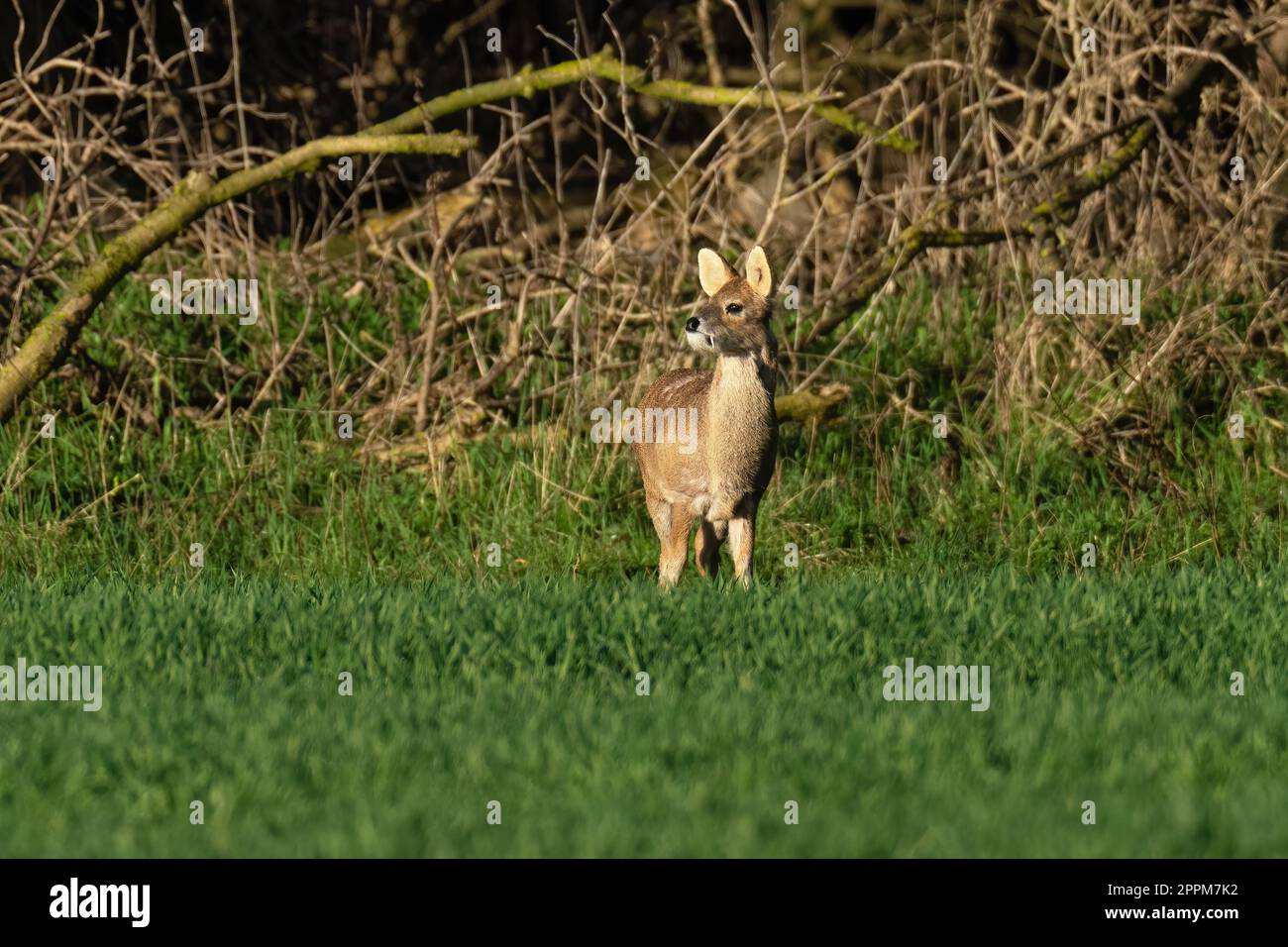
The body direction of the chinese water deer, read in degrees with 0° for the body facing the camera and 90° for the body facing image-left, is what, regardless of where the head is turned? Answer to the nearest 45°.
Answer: approximately 315°

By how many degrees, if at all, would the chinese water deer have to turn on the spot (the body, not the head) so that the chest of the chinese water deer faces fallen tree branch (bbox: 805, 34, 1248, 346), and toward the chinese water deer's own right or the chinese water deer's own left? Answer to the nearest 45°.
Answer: approximately 90° to the chinese water deer's own left

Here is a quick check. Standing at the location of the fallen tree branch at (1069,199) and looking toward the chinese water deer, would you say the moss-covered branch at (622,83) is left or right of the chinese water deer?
right

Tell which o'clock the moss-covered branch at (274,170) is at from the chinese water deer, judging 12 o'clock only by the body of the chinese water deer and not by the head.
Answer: The moss-covered branch is roughly at 6 o'clock from the chinese water deer.

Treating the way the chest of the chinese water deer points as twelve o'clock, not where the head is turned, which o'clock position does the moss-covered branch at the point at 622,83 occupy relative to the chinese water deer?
The moss-covered branch is roughly at 7 o'clock from the chinese water deer.
